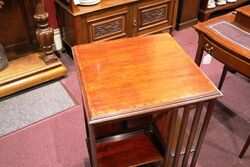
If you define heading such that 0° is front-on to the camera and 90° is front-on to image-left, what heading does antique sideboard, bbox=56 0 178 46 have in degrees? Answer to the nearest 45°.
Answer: approximately 315°

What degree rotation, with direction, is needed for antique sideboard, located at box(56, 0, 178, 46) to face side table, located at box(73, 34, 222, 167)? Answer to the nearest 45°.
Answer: approximately 45° to its right

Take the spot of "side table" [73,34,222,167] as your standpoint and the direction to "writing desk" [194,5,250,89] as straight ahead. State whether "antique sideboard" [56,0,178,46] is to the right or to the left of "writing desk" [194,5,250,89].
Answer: left

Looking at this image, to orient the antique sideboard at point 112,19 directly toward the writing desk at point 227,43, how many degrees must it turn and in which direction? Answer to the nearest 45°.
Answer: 0° — it already faces it
